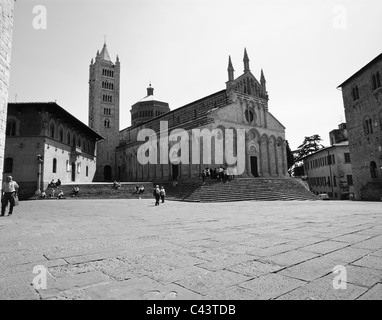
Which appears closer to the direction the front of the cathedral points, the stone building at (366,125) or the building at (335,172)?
the stone building

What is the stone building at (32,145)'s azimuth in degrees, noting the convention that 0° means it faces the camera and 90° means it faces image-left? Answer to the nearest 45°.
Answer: approximately 315°

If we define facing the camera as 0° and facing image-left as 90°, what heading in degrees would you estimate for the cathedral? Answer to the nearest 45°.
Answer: approximately 315°

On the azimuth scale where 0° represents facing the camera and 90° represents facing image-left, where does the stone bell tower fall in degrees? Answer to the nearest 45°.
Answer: approximately 0°

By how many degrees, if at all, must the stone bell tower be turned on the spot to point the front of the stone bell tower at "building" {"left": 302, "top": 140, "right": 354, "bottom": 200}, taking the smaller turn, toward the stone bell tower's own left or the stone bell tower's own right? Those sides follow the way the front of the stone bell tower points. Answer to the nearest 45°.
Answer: approximately 45° to the stone bell tower's own left

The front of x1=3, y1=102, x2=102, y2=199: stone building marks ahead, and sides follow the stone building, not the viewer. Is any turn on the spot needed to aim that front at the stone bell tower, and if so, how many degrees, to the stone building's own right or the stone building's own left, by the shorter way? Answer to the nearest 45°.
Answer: approximately 90° to the stone building's own left

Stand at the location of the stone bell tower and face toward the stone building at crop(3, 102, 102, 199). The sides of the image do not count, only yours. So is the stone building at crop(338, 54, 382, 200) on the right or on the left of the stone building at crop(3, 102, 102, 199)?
left
